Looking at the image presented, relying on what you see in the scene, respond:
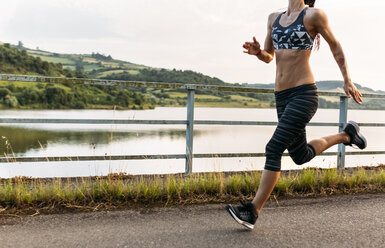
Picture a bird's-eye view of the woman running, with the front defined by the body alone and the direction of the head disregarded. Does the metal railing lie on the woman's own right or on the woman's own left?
on the woman's own right

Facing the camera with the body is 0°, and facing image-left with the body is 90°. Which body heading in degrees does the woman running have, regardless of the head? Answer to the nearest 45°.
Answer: approximately 45°
